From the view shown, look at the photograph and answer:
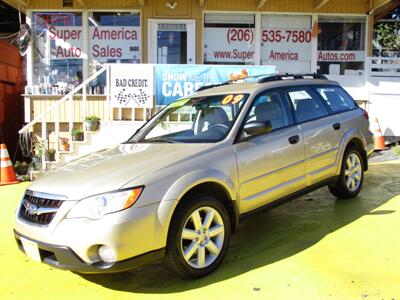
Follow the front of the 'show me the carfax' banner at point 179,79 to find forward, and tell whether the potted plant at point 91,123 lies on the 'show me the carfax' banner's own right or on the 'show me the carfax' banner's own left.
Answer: on the 'show me the carfax' banner's own right

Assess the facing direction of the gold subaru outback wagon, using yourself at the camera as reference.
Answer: facing the viewer and to the left of the viewer

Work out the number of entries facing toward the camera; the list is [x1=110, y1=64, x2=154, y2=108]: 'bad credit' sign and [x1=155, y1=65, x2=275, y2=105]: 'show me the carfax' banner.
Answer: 2

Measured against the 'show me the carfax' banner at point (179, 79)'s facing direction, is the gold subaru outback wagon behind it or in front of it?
in front

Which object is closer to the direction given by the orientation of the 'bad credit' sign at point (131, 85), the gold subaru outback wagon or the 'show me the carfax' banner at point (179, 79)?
the gold subaru outback wagon

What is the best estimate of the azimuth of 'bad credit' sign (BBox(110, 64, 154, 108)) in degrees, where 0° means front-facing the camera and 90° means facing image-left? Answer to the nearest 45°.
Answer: approximately 0°

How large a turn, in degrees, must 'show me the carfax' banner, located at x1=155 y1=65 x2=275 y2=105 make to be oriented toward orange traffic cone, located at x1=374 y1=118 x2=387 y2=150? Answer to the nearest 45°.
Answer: approximately 90° to its left

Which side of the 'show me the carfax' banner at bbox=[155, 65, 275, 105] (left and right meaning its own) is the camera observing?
front

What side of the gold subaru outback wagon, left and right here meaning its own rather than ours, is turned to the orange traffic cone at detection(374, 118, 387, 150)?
back

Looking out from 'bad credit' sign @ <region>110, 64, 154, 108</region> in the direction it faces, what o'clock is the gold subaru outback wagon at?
The gold subaru outback wagon is roughly at 12 o'clock from the 'bad credit' sign.
